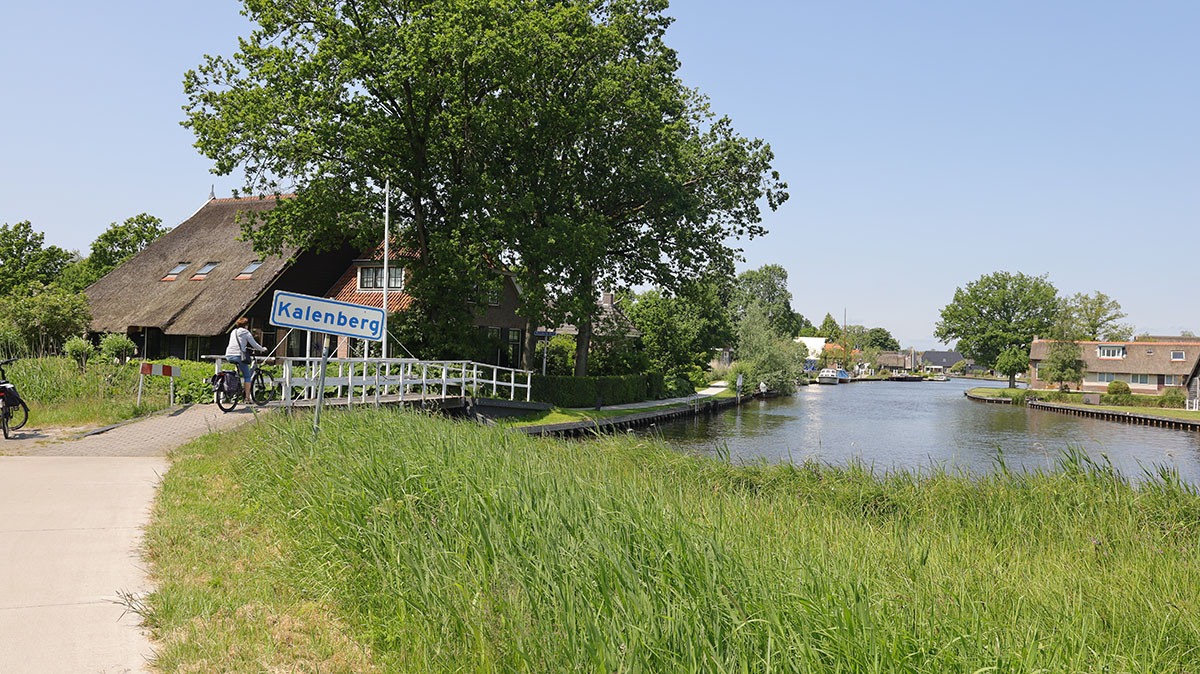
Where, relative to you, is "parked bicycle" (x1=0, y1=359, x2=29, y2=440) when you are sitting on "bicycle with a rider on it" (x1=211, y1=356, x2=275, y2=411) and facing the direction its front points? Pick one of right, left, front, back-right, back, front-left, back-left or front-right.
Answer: back

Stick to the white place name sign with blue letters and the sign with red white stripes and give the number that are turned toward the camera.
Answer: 2

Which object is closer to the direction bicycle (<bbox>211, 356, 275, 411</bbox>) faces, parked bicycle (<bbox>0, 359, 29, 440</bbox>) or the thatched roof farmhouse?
the thatched roof farmhouse

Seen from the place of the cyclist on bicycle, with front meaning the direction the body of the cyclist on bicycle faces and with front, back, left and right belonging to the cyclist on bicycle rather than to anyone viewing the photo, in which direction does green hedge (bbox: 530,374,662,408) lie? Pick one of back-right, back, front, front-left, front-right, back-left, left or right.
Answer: front

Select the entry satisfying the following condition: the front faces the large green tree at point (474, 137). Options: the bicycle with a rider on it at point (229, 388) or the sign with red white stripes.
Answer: the bicycle with a rider on it

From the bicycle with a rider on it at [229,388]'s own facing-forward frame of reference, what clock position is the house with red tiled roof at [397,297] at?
The house with red tiled roof is roughly at 11 o'clock from the bicycle with a rider on it.

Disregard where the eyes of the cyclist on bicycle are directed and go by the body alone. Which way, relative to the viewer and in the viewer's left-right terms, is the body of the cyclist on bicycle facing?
facing away from the viewer and to the right of the viewer

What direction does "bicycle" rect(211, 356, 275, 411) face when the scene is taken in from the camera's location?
facing away from the viewer and to the right of the viewer

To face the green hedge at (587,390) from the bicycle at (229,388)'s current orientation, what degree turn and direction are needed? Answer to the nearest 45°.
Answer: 0° — it already faces it

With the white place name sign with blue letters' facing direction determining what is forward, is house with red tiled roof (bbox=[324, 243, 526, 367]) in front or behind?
behind

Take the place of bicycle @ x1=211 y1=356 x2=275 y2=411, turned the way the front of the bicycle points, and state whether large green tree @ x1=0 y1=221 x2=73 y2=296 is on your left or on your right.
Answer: on your left
